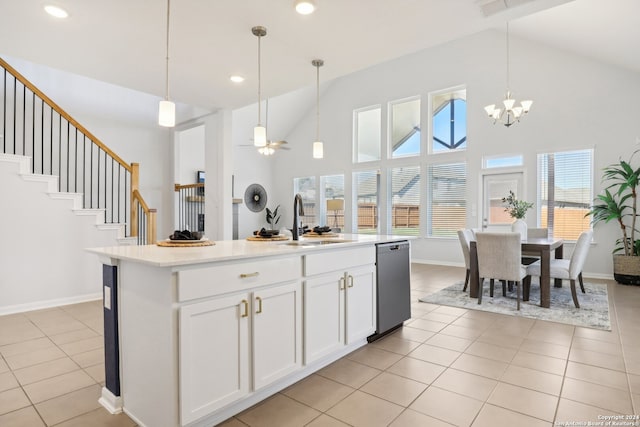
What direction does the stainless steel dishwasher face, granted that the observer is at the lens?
facing the viewer and to the right of the viewer

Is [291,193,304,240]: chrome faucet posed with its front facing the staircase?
no

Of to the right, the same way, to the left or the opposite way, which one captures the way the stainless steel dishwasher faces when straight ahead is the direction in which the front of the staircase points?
to the right

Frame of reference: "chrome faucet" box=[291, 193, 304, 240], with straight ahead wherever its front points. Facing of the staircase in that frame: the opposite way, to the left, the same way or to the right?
to the left

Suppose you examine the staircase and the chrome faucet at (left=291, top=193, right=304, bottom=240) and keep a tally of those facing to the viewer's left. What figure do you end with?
0

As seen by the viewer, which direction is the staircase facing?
to the viewer's right

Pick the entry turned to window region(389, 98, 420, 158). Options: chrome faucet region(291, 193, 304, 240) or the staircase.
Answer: the staircase

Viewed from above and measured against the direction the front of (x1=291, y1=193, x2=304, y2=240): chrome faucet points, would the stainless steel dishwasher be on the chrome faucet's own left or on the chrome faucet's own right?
on the chrome faucet's own left

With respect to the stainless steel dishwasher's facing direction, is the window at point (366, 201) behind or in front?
behind

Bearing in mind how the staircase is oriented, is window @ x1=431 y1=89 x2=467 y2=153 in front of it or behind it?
in front

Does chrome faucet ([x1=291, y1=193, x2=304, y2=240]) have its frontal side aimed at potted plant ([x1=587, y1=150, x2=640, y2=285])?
no

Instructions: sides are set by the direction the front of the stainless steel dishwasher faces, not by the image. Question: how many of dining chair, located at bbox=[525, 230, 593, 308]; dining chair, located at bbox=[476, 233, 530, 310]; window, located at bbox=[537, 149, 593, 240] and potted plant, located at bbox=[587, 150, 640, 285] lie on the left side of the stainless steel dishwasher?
4

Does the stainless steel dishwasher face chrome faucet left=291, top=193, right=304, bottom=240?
no

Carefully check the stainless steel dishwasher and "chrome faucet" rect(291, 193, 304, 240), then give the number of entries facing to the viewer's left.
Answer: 0
